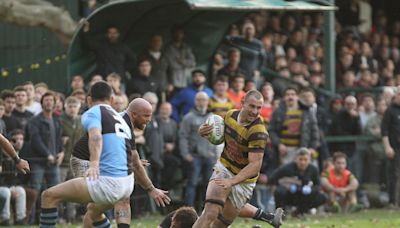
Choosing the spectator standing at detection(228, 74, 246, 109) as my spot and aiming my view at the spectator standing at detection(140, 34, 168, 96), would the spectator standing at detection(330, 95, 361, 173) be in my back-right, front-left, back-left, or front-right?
back-right

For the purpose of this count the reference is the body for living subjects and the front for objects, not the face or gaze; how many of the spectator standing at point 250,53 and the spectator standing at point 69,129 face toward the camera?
2

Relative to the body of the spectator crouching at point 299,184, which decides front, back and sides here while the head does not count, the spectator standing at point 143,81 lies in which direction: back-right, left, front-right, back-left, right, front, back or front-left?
right

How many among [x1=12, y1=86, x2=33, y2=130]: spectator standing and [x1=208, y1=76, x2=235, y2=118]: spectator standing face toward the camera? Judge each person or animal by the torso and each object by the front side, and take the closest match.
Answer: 2
